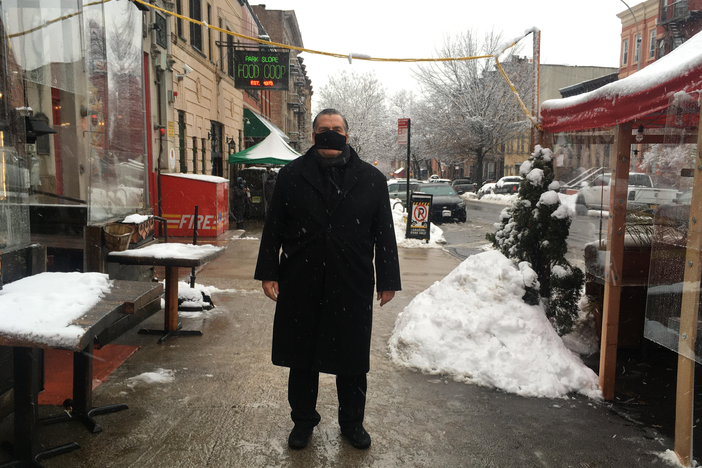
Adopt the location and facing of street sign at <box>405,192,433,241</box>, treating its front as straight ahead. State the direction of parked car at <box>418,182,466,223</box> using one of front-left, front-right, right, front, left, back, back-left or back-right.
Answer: back

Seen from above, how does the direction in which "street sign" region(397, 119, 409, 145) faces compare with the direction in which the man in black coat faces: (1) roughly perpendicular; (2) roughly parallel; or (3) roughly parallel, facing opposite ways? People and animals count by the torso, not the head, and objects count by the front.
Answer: roughly parallel

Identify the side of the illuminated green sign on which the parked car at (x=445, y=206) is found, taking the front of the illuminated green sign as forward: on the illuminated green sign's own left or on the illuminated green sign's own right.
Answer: on the illuminated green sign's own left

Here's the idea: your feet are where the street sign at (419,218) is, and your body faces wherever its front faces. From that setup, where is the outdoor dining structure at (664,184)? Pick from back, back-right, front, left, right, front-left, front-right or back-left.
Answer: front

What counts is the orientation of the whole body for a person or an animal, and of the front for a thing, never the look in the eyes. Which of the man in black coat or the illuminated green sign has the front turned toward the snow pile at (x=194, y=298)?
the illuminated green sign

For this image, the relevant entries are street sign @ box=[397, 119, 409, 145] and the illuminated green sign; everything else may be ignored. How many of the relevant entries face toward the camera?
2

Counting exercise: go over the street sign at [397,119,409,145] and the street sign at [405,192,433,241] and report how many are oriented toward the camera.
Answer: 2

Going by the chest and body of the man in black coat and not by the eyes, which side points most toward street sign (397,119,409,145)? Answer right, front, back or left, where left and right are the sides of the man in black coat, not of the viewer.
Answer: back

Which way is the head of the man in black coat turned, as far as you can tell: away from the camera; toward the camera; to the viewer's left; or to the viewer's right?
toward the camera

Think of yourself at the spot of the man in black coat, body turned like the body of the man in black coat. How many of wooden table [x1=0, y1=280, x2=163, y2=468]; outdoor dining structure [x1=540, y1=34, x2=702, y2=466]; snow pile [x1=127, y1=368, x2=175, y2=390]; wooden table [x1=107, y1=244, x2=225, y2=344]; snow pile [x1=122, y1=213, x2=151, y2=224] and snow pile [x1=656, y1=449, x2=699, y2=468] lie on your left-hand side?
2

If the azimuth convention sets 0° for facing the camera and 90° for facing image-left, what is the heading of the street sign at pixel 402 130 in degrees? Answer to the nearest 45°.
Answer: approximately 0°

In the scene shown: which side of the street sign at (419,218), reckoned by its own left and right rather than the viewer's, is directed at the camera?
front

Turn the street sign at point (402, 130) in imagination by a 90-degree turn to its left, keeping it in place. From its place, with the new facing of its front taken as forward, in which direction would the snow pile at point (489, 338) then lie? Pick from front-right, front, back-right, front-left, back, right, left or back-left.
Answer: right

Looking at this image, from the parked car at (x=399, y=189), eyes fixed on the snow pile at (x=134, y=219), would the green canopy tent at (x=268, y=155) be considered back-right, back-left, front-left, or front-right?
front-right

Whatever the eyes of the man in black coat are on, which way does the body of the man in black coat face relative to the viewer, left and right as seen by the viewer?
facing the viewer

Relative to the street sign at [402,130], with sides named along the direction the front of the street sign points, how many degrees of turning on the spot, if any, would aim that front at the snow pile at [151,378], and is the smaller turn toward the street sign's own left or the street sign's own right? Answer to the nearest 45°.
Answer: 0° — it already faces it
